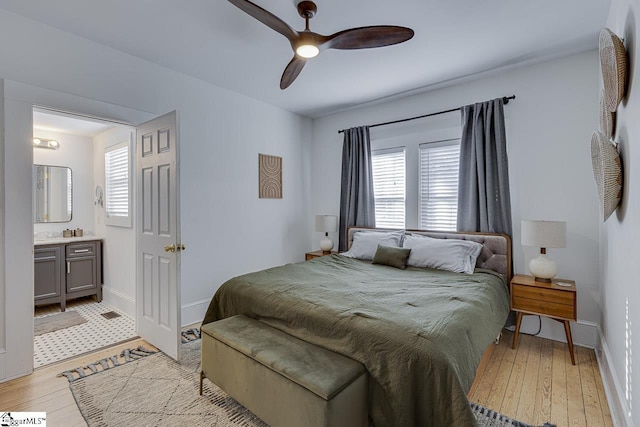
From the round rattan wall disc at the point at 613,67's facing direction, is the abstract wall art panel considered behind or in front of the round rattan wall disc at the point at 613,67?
in front

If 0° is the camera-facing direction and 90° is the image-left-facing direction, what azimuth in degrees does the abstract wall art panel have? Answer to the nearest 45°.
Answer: approximately 315°

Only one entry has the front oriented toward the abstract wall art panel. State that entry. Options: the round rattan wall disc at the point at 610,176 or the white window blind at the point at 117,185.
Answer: the round rattan wall disc

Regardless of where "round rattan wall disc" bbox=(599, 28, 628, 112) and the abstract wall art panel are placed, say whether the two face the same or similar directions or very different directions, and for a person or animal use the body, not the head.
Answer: very different directions

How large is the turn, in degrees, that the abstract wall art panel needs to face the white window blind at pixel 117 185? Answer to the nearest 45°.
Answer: approximately 135° to its right

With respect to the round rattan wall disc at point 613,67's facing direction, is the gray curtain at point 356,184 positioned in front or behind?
in front

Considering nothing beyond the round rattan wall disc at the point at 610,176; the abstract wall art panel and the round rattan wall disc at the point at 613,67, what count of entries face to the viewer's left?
2

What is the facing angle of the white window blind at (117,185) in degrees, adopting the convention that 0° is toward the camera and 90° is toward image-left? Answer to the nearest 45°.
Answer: approximately 45°

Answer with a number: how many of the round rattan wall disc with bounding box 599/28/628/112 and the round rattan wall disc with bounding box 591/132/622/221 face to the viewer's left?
2

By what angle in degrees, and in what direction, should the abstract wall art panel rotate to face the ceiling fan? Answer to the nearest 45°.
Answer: approximately 45° to its right

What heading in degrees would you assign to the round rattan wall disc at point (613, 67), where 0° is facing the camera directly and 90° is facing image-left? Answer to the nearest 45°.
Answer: approximately 90°

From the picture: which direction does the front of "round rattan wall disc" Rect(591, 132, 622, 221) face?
to the viewer's left

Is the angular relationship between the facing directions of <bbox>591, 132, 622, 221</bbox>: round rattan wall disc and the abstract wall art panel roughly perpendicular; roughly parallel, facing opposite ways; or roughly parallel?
roughly parallel, facing opposite ways
